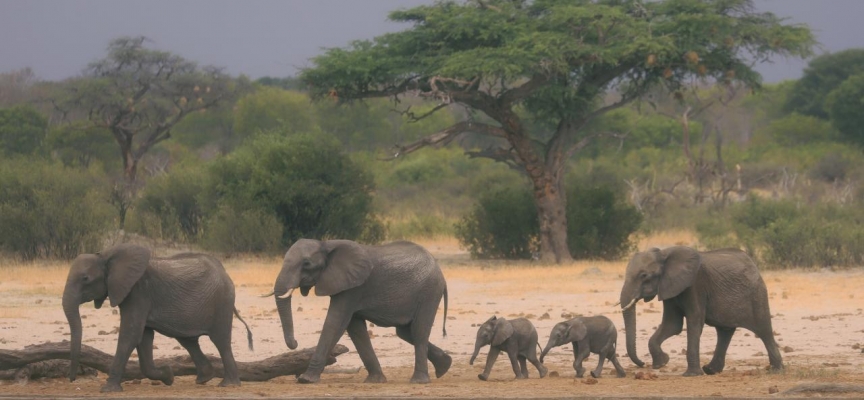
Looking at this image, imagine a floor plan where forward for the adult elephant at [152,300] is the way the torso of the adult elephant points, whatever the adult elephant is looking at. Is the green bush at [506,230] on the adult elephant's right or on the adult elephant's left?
on the adult elephant's right

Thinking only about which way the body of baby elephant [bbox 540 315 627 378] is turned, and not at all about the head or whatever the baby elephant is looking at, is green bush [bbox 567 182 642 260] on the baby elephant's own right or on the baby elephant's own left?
on the baby elephant's own right

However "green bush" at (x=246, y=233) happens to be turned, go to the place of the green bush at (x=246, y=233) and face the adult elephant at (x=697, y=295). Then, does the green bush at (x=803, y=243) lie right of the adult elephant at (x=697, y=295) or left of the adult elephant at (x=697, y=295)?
left

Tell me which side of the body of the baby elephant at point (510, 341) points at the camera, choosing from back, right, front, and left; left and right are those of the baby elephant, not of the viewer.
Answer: left

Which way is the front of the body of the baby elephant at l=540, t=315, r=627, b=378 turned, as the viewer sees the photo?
to the viewer's left

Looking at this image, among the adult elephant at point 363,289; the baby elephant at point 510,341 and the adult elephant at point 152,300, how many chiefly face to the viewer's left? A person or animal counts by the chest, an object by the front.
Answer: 3

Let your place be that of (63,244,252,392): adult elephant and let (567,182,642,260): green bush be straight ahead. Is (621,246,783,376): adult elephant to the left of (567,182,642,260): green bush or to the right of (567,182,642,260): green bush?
right

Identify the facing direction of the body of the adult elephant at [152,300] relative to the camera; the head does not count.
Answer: to the viewer's left

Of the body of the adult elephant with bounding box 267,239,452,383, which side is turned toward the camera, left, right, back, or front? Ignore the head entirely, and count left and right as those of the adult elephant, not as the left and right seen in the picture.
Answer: left

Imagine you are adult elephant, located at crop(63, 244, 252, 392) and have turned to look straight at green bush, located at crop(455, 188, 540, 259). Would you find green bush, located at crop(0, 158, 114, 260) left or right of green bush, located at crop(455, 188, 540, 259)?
left

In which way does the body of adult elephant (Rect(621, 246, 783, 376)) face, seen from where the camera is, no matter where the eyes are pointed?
to the viewer's left

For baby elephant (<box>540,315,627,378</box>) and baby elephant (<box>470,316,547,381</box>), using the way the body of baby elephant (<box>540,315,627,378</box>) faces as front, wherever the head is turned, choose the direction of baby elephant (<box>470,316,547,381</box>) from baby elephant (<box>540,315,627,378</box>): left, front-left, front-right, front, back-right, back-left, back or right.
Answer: front

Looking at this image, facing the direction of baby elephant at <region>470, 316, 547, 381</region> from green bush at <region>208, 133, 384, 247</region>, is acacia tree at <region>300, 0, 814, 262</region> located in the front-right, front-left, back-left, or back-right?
front-left
